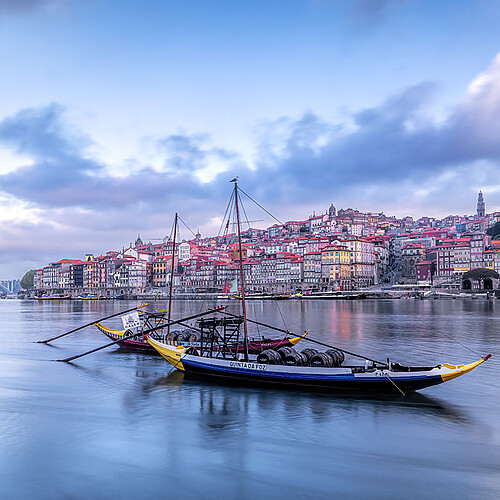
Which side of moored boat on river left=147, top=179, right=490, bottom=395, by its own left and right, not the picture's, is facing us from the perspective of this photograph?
right

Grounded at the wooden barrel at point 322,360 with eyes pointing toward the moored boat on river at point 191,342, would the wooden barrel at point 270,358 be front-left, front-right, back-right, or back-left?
front-left

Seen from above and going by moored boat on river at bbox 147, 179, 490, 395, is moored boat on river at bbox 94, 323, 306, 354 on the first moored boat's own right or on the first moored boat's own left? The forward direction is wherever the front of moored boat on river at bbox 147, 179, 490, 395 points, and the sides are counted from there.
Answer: on the first moored boat's own left

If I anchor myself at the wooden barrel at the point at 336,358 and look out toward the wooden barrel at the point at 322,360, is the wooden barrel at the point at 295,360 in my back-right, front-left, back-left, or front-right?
front-right

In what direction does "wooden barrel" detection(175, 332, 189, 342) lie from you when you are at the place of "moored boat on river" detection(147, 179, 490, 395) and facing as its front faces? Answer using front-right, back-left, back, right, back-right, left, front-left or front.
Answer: back-left

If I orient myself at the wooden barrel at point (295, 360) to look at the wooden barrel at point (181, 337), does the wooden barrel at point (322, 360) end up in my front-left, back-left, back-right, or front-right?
back-right
